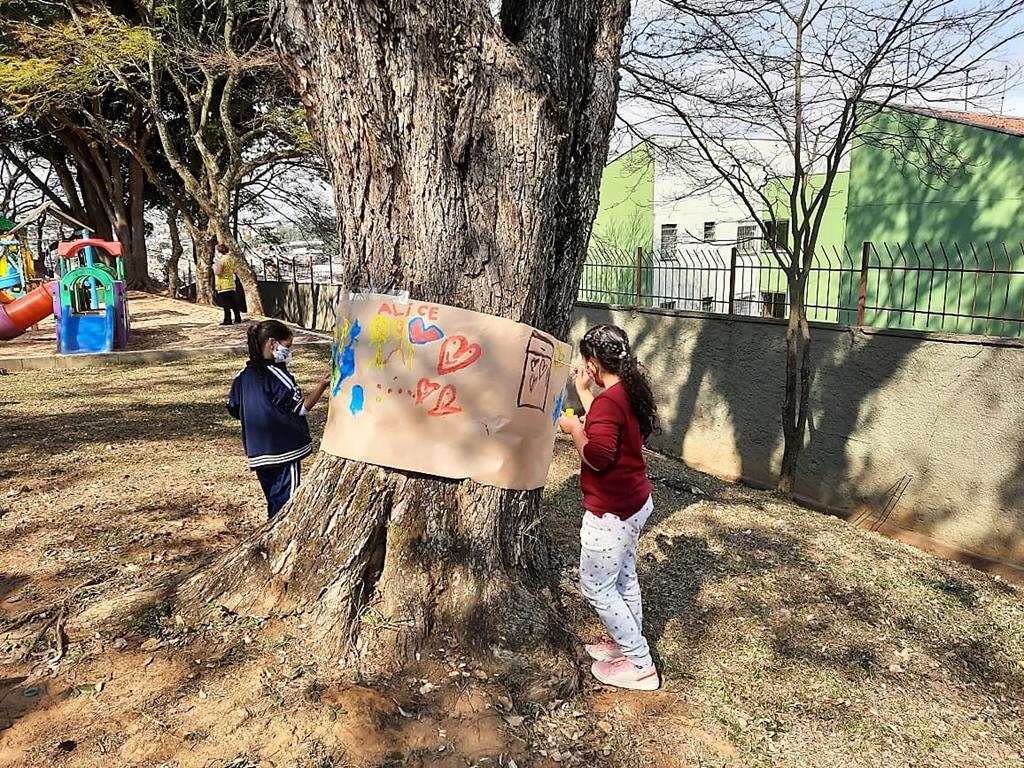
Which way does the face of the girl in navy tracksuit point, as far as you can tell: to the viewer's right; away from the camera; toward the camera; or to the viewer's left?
to the viewer's right

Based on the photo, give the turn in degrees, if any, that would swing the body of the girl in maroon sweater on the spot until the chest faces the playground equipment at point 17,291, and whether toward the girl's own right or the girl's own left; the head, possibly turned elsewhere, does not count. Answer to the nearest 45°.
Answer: approximately 45° to the girl's own right

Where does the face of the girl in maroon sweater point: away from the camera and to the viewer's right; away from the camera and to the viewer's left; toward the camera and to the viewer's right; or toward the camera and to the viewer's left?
away from the camera and to the viewer's left

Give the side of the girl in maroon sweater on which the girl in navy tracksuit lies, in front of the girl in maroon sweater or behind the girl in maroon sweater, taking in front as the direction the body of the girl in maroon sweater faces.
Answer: in front

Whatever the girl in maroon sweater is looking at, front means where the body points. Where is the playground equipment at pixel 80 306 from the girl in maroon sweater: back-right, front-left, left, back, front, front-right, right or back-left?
front-right

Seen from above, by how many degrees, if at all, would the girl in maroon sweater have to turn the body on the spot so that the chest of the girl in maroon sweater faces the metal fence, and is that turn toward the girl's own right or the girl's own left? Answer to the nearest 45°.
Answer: approximately 90° to the girl's own right

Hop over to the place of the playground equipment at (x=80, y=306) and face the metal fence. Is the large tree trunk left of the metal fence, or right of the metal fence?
right

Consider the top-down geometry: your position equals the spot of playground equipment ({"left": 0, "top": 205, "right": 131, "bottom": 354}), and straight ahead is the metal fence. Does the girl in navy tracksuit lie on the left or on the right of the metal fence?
right

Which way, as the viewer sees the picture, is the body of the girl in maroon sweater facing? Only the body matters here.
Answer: to the viewer's left

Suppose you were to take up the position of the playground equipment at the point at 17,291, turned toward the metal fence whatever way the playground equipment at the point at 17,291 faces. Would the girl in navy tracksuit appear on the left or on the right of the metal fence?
right

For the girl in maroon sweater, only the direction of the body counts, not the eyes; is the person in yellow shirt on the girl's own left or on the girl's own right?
on the girl's own right
